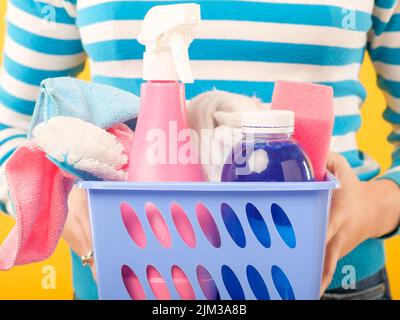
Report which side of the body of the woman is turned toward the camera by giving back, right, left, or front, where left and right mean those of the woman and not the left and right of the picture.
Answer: front
